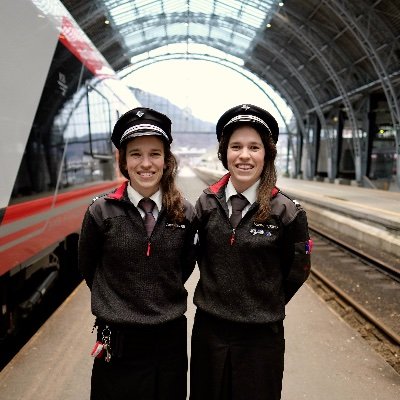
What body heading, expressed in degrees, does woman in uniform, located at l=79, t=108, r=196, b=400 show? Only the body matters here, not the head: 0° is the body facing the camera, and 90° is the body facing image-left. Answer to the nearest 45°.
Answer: approximately 0°

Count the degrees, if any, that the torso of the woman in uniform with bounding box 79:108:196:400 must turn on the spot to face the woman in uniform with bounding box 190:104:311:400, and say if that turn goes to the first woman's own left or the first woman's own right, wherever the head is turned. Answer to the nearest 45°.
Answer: approximately 90° to the first woman's own left

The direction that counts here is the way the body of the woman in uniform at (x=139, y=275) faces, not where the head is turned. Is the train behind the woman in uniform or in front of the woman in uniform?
behind
